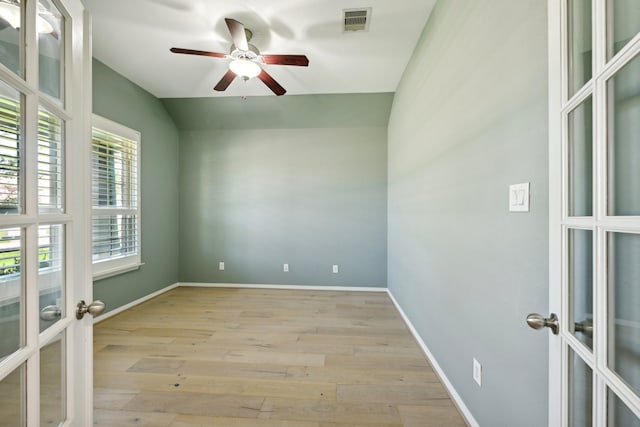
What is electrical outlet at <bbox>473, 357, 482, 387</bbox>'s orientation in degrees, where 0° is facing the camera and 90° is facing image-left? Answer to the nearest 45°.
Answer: approximately 45°

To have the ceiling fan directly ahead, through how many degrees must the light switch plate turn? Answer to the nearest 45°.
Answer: approximately 45° to its right

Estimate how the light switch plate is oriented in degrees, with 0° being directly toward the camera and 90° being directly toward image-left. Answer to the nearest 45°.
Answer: approximately 45°

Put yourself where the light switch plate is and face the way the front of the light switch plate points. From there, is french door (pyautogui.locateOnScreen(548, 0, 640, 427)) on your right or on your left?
on your left

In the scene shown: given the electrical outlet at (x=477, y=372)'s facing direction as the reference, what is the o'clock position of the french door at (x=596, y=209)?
The french door is roughly at 10 o'clock from the electrical outlet.
